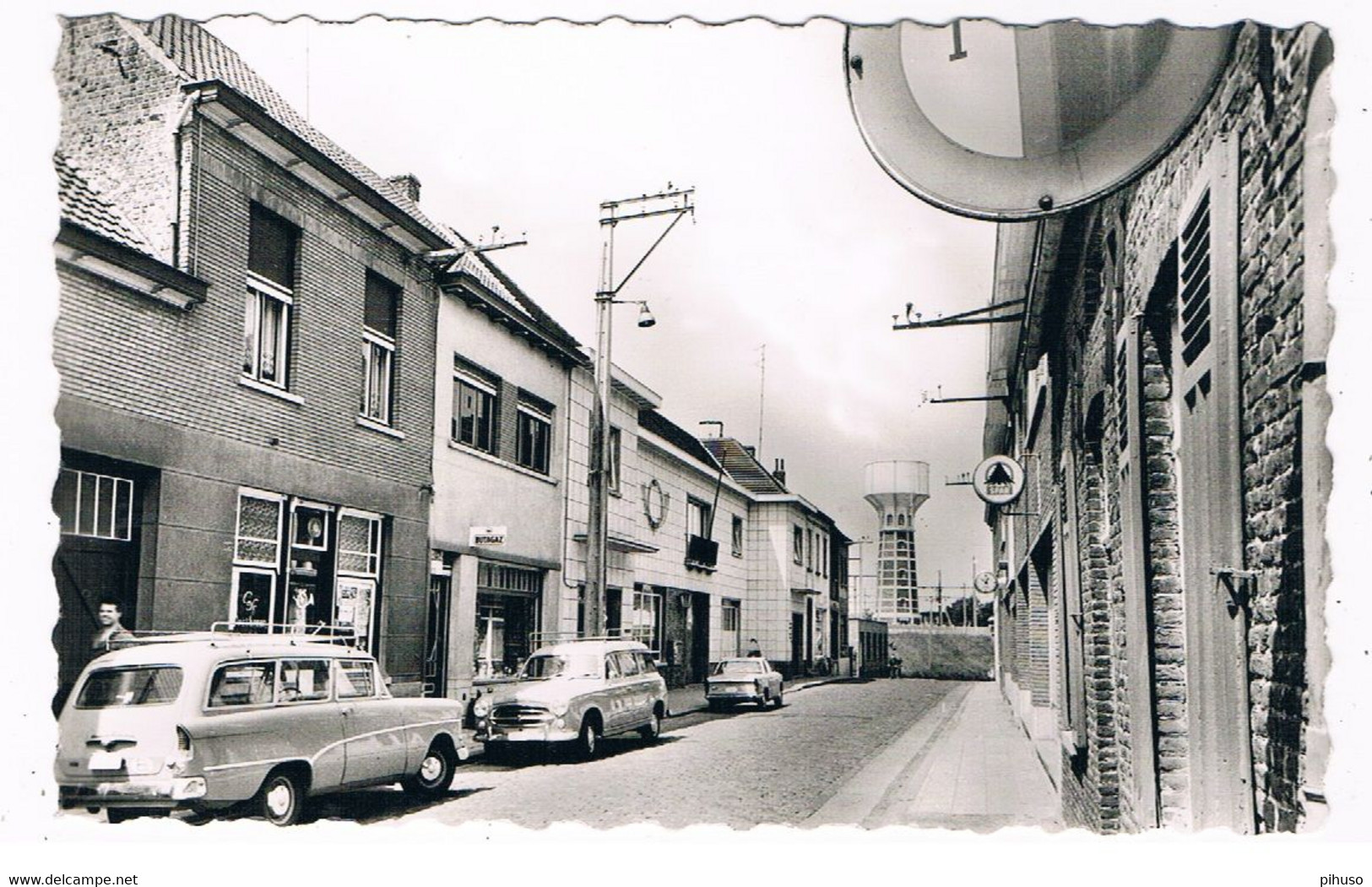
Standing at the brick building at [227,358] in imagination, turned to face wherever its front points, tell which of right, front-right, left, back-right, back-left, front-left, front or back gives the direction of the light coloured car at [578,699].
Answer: left

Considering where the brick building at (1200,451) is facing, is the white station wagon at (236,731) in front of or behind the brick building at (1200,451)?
in front

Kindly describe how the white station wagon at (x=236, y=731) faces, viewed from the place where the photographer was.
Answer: facing away from the viewer and to the right of the viewer

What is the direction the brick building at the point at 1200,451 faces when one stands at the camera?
facing to the left of the viewer

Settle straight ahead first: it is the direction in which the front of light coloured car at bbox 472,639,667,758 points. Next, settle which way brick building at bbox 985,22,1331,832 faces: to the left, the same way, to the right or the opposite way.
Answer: to the right

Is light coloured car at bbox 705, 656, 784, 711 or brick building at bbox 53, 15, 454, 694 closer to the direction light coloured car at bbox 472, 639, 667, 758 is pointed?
the brick building

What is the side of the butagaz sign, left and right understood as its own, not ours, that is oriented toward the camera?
front
